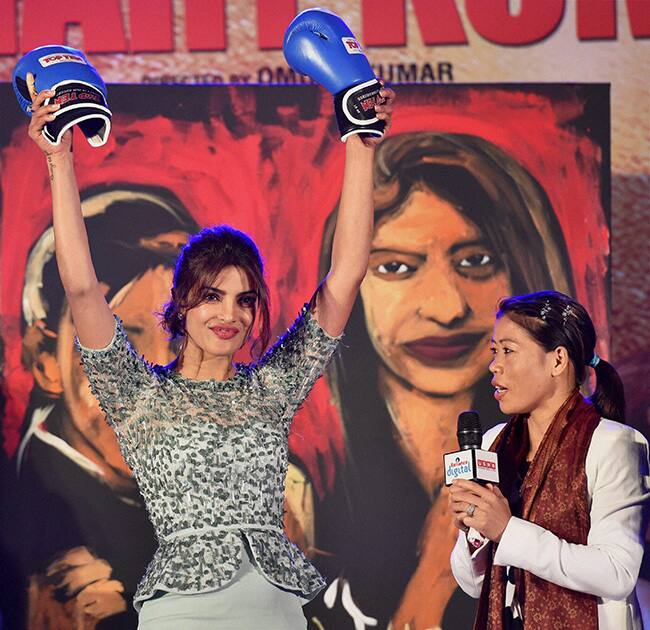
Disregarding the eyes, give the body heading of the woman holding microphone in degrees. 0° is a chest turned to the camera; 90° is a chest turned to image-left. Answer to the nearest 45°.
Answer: approximately 45°

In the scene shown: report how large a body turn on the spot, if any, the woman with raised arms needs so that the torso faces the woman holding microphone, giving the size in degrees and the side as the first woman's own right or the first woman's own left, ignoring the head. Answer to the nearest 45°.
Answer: approximately 90° to the first woman's own left

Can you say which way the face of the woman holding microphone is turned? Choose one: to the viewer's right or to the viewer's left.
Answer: to the viewer's left

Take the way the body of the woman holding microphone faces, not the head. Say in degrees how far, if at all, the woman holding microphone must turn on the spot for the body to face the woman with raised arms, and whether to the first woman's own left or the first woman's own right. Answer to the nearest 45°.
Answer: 0° — they already face them

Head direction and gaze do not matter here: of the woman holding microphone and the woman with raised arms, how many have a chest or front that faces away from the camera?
0

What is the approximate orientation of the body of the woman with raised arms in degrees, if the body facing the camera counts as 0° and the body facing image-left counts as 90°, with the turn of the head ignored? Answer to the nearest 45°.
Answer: approximately 0°
